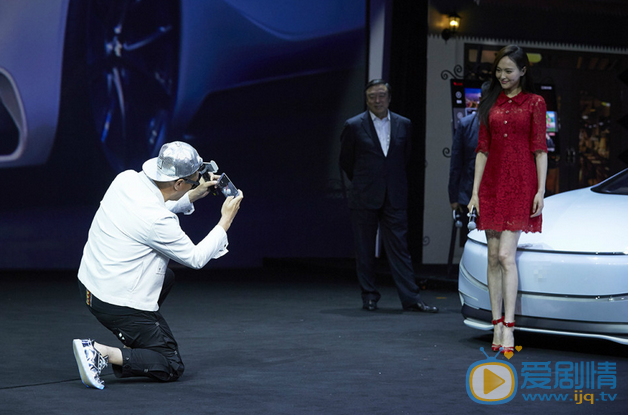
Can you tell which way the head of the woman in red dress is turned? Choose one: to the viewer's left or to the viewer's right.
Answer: to the viewer's left

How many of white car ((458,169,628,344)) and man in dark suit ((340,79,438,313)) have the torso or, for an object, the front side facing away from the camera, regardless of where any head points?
0

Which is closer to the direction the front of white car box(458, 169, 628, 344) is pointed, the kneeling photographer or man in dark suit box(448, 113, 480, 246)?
the kneeling photographer

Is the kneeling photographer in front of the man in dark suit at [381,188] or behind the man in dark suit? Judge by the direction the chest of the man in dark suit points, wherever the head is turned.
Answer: in front

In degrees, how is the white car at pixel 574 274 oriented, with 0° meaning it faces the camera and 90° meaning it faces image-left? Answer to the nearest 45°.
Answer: approximately 45°

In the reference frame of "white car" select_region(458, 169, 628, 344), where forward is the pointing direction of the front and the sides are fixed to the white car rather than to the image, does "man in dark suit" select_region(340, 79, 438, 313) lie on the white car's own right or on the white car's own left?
on the white car's own right

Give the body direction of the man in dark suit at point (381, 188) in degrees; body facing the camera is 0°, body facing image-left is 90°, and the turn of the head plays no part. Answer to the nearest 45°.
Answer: approximately 0°

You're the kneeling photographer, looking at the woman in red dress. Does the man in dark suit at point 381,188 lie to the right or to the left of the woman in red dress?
left

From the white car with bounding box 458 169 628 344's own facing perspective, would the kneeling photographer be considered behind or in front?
in front

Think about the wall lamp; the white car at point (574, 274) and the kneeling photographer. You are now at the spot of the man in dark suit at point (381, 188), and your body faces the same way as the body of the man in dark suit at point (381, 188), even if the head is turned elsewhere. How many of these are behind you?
1

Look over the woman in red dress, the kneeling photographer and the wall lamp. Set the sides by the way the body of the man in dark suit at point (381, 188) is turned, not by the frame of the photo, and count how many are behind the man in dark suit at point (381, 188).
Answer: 1

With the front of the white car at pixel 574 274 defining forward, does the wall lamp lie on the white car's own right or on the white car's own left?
on the white car's own right

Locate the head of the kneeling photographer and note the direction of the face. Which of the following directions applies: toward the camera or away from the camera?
away from the camera
